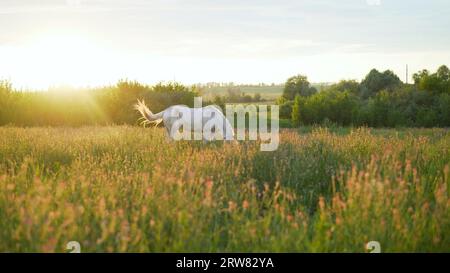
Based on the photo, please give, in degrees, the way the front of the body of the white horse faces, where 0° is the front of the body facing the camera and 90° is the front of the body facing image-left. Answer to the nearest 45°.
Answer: approximately 270°

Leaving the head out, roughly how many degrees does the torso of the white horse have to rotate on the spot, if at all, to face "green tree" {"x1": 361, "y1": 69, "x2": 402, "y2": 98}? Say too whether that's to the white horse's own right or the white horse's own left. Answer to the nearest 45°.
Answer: approximately 45° to the white horse's own left
